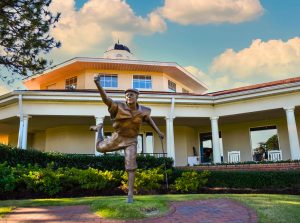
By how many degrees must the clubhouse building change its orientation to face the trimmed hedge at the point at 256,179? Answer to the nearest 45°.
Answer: approximately 45° to its left

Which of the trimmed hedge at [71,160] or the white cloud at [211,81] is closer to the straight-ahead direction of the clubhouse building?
the trimmed hedge

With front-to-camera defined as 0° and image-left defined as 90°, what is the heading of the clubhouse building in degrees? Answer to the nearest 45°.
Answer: approximately 0°

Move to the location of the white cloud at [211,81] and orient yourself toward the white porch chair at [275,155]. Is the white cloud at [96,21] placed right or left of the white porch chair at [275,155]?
right

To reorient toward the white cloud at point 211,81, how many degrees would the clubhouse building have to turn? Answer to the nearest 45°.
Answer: approximately 135° to its left

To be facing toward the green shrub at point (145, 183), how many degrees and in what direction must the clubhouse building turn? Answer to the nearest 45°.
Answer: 0° — it already faces it

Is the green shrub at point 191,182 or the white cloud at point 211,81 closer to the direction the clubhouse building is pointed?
the green shrub

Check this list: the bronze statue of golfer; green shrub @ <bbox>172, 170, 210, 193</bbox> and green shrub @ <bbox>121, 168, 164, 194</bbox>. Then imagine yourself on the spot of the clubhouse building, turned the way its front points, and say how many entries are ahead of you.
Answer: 3

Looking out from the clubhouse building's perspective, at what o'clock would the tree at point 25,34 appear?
The tree is roughly at 1 o'clock from the clubhouse building.

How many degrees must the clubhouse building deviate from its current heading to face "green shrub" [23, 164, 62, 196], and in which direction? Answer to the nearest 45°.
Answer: approximately 45° to its right

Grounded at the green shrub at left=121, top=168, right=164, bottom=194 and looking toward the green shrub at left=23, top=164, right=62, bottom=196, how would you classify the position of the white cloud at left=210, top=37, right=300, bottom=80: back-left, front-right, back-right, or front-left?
back-right
